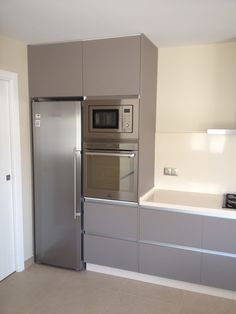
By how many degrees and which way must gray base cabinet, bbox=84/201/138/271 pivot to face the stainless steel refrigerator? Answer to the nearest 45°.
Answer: approximately 45° to its right

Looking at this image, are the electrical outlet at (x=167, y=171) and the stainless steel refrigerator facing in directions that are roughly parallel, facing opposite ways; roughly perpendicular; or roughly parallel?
roughly parallel

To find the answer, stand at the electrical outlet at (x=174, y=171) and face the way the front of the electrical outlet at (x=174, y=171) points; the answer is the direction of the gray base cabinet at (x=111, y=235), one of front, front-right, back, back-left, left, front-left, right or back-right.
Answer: front-right

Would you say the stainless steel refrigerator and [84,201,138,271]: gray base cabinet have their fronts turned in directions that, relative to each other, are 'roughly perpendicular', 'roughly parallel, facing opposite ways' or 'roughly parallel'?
roughly parallel

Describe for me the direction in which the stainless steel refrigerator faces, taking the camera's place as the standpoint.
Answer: facing the viewer and to the left of the viewer

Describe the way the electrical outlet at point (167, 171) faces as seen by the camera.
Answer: facing the viewer

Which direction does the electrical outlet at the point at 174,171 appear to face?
toward the camera

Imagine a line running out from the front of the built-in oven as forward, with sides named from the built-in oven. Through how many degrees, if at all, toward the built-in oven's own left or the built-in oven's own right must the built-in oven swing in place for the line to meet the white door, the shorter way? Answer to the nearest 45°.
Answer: approximately 45° to the built-in oven's own right

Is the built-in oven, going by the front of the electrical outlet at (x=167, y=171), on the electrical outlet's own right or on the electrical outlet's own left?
on the electrical outlet's own right

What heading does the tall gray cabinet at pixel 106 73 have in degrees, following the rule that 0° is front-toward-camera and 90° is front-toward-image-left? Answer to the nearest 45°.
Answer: approximately 45°

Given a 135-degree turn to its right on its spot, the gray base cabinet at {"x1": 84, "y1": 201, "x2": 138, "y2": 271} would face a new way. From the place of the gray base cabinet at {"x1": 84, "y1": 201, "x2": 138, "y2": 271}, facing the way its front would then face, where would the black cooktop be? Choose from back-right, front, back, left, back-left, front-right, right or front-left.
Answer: right

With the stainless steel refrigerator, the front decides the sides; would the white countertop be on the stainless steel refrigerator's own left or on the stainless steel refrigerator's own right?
on the stainless steel refrigerator's own left
